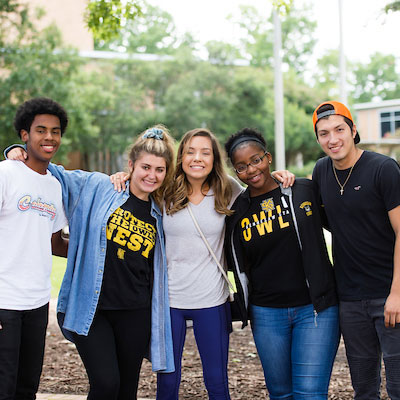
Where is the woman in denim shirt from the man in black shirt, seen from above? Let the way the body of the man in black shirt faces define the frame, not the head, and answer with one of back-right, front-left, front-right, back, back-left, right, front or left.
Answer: front-right

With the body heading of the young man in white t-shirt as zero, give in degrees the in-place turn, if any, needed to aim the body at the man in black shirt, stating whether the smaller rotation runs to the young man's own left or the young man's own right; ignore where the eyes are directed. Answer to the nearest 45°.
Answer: approximately 45° to the young man's own left
